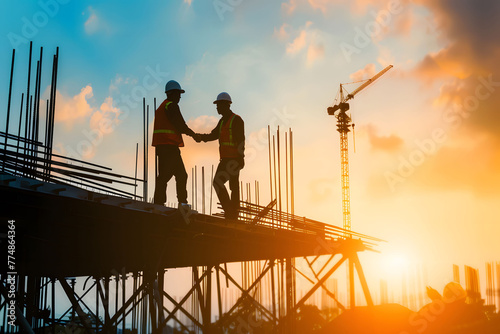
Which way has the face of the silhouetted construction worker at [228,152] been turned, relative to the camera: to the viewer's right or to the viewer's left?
to the viewer's left

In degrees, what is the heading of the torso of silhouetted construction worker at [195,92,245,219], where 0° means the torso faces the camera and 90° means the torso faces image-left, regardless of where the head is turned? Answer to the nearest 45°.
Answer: approximately 45°

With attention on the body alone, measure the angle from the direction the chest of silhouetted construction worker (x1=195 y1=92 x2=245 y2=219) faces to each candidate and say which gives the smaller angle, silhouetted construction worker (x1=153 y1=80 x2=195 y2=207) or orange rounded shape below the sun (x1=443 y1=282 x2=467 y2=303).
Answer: the silhouetted construction worker

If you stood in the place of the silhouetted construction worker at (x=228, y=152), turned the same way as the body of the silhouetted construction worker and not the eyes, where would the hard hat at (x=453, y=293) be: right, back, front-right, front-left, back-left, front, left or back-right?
back

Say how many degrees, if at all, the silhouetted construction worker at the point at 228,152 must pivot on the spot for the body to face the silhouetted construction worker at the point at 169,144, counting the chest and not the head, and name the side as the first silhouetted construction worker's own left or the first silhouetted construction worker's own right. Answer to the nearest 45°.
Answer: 0° — they already face them

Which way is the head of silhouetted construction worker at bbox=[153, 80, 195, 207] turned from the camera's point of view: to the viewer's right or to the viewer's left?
to the viewer's right
